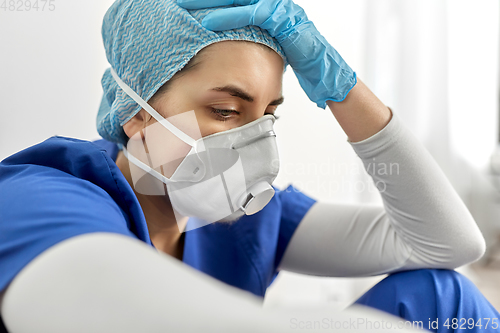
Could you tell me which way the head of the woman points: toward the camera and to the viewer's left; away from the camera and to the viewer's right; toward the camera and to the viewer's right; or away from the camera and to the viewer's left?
toward the camera and to the viewer's right

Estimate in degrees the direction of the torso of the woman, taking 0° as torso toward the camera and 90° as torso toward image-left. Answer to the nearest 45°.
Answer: approximately 315°
